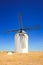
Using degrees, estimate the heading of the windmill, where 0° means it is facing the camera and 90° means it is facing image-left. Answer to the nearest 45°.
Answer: approximately 0°
